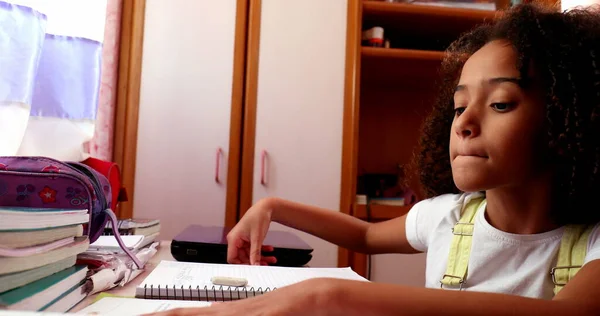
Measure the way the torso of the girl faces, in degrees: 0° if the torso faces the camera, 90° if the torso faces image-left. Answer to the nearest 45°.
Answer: approximately 45°

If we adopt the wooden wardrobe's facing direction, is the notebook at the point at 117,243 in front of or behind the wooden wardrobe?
in front

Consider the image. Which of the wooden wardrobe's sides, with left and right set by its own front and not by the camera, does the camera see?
front

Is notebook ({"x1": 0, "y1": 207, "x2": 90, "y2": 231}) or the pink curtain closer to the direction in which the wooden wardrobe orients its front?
the notebook

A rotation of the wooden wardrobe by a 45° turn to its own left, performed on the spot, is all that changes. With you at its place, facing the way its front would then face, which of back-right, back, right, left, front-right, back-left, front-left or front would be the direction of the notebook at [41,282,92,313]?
front-right

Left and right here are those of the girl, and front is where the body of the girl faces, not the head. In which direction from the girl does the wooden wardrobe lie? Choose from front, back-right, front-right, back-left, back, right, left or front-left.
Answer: right

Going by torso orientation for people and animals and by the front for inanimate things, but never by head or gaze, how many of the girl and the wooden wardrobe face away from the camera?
0

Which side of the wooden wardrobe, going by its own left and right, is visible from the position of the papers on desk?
front

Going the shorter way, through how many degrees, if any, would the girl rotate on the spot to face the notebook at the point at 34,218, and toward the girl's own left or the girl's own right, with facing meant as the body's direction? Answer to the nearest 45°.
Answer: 0° — they already face it

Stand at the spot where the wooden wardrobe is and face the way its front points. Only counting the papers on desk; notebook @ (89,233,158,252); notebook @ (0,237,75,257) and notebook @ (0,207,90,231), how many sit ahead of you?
4

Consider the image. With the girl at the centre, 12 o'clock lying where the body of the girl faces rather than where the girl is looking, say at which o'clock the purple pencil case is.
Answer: The purple pencil case is roughly at 1 o'clock from the girl.

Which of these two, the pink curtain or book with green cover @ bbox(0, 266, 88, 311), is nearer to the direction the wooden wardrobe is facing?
the book with green cover

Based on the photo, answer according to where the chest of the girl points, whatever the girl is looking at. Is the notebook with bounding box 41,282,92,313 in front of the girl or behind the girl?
in front

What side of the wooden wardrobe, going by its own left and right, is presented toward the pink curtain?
right

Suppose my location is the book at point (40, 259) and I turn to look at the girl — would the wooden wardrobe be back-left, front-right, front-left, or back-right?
front-left
